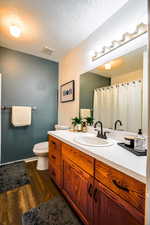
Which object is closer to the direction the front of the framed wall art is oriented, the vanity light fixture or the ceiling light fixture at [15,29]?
the ceiling light fixture

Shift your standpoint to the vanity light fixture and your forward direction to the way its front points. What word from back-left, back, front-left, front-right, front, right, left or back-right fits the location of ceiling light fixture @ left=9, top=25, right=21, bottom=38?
front-right

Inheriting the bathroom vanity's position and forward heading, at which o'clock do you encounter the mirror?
The mirror is roughly at 5 o'clock from the bathroom vanity.

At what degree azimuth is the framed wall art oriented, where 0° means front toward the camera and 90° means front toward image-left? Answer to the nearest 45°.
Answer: approximately 45°

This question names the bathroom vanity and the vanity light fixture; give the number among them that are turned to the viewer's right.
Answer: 0

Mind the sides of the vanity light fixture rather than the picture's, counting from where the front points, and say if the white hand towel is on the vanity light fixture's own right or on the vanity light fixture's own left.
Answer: on the vanity light fixture's own right

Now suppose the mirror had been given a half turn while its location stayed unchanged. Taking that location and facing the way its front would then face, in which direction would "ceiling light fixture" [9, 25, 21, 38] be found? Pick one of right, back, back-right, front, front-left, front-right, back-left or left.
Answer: back-left

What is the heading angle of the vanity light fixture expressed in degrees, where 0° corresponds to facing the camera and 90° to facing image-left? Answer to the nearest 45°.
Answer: approximately 45°
